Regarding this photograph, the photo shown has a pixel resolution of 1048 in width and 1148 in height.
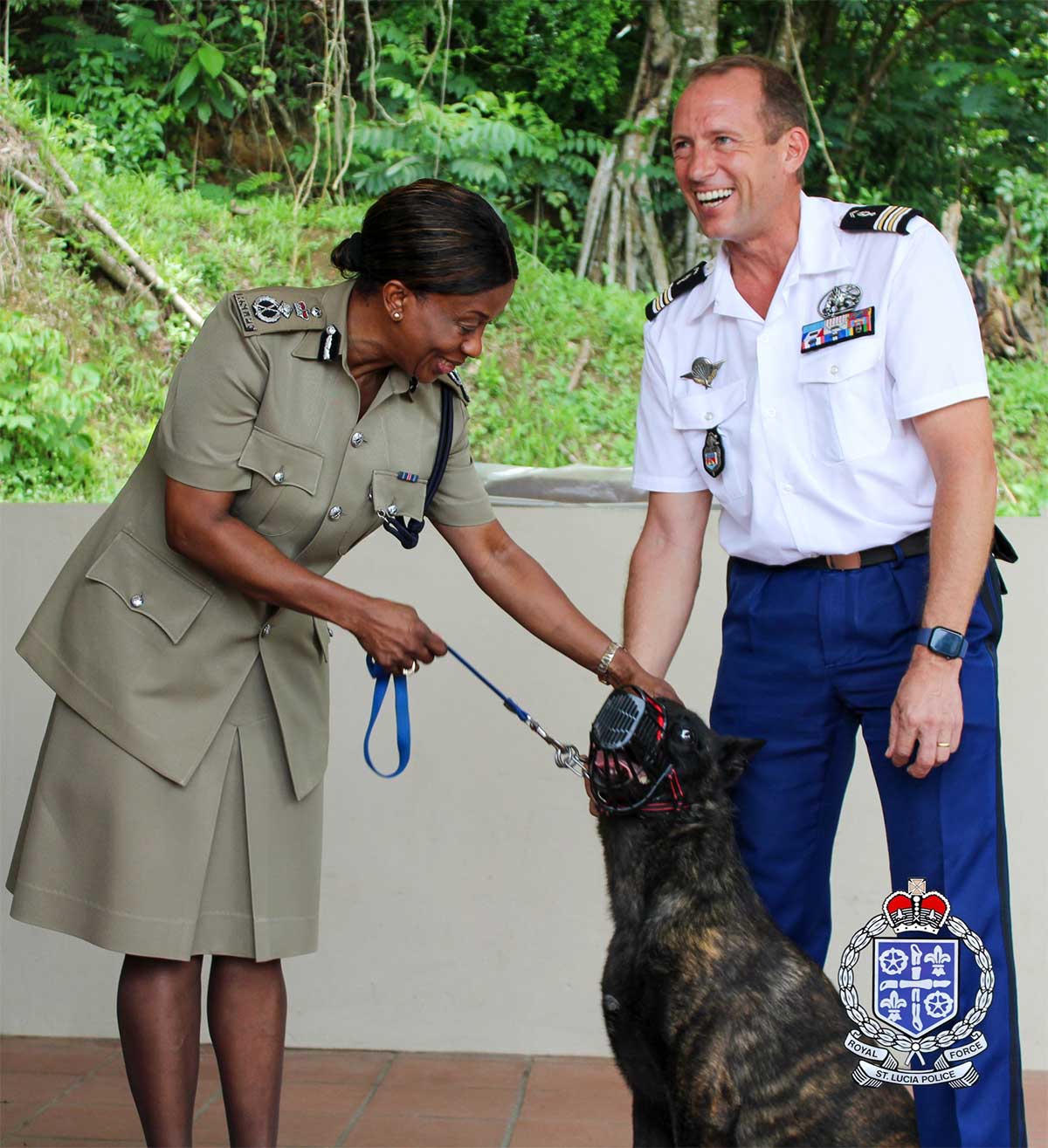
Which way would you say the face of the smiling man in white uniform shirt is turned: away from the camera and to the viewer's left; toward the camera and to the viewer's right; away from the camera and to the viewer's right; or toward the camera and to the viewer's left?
toward the camera and to the viewer's left

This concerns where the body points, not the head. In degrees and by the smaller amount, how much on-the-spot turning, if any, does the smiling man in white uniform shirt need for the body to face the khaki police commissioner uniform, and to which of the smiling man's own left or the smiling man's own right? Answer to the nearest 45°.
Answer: approximately 45° to the smiling man's own right

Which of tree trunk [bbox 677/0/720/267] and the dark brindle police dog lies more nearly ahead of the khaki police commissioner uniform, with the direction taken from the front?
the dark brindle police dog

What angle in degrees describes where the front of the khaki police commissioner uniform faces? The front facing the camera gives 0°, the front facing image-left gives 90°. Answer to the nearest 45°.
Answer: approximately 315°

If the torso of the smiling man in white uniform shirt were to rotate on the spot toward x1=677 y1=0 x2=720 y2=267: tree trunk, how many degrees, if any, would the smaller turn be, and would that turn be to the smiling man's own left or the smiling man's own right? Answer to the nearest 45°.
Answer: approximately 135° to the smiling man's own right

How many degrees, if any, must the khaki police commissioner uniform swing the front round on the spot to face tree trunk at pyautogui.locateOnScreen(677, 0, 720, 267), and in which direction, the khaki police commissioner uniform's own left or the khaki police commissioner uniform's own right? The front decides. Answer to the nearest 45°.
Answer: approximately 90° to the khaki police commissioner uniform's own left

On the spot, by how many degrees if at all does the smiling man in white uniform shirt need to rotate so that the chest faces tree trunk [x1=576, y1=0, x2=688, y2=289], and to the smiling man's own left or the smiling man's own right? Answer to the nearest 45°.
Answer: approximately 135° to the smiling man's own right

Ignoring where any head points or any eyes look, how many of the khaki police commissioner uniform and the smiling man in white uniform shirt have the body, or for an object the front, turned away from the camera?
0

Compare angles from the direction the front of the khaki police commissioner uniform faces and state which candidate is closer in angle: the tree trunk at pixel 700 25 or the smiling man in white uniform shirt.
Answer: the smiling man in white uniform shirt

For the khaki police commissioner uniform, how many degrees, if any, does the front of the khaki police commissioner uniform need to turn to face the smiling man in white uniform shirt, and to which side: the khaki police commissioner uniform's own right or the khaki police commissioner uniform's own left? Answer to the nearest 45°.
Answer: approximately 45° to the khaki police commissioner uniform's own left

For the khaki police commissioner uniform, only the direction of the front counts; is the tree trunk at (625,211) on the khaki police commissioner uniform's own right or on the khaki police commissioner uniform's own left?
on the khaki police commissioner uniform's own left
